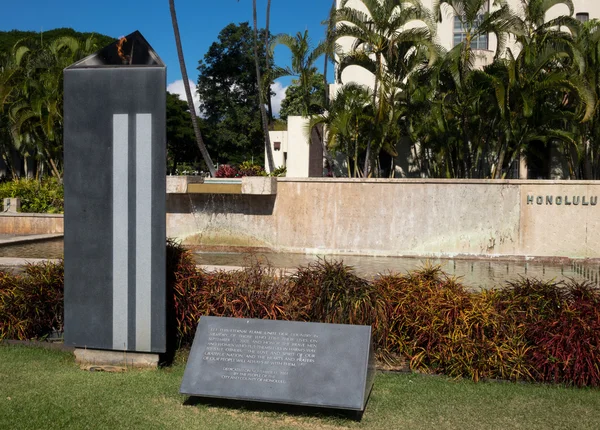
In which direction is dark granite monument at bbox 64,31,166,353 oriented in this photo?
toward the camera

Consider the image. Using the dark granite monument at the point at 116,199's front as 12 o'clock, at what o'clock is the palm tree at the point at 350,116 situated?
The palm tree is roughly at 7 o'clock from the dark granite monument.

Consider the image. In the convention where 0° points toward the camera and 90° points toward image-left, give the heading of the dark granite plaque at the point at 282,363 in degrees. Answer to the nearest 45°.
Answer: approximately 0°

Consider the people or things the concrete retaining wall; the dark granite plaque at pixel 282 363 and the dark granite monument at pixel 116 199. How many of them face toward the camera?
3

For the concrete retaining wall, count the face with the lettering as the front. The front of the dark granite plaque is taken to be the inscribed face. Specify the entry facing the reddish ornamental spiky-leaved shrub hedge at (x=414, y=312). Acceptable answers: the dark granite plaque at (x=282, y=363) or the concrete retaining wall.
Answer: the concrete retaining wall

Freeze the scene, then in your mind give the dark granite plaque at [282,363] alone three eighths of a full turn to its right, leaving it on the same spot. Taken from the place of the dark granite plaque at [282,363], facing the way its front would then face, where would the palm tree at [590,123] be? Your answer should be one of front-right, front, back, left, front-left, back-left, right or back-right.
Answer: right

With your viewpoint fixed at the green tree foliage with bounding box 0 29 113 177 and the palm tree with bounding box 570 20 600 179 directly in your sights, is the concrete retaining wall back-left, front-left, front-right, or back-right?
front-right

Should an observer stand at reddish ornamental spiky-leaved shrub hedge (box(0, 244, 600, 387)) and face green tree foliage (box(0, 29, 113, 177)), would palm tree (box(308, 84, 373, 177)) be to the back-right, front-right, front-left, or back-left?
front-right

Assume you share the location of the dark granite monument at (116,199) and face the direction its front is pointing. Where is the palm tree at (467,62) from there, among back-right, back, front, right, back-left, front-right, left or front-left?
back-left

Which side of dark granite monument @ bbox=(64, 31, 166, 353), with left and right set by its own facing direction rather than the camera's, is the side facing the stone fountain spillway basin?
back

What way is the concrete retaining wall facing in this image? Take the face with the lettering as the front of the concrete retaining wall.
toward the camera

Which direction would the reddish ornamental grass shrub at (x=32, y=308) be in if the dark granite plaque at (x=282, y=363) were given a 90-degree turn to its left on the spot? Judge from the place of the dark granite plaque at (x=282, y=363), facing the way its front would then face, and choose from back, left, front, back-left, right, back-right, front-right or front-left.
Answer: back-left

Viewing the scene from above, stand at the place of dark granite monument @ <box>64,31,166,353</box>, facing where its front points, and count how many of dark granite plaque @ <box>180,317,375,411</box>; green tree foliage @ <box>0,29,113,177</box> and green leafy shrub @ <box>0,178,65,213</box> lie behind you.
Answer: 2

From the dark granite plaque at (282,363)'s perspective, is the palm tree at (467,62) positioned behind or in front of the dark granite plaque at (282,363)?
behind

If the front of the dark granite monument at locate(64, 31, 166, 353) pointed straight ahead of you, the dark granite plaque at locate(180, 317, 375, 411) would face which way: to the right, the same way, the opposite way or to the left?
the same way

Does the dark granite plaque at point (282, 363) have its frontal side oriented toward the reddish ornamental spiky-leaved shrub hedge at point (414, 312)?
no

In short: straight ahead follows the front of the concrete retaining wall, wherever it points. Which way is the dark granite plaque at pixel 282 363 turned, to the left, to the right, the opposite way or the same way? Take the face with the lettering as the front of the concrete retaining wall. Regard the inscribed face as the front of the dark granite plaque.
the same way

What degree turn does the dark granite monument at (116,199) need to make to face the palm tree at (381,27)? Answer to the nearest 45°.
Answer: approximately 135° to its left

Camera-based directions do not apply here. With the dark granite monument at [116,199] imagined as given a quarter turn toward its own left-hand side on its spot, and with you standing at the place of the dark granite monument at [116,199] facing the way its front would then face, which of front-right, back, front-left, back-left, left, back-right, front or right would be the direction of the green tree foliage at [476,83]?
front-left

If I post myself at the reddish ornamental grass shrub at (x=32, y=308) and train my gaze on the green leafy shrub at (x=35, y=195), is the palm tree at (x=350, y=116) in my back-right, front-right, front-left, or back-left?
front-right
